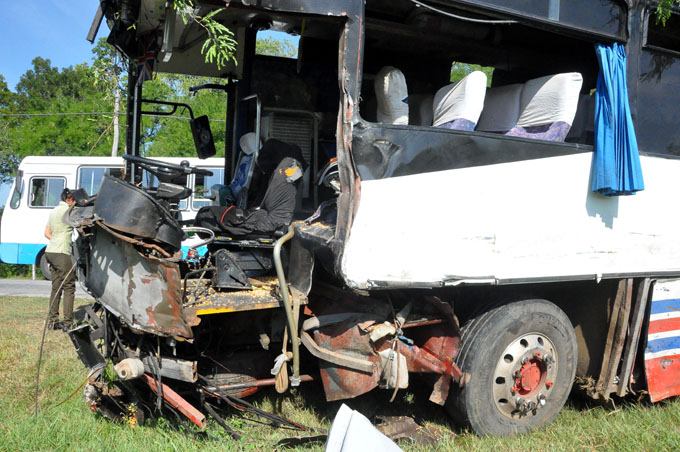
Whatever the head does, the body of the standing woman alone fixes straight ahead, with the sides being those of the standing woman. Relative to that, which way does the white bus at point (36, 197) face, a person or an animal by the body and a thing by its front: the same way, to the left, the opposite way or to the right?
the opposite way

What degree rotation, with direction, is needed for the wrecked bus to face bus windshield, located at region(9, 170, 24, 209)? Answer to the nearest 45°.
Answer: approximately 90° to its right

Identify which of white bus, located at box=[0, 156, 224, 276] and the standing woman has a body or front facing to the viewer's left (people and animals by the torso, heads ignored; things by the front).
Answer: the white bus

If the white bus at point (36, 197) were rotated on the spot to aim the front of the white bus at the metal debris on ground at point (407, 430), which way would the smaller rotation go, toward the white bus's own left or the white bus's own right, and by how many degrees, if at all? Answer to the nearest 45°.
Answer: approximately 90° to the white bus's own left

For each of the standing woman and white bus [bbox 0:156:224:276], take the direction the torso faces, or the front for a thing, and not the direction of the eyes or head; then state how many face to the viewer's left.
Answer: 1

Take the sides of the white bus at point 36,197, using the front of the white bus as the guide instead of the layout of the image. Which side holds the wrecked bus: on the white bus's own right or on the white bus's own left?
on the white bus's own left

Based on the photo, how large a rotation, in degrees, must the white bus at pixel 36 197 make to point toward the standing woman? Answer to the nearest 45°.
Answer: approximately 90° to its left

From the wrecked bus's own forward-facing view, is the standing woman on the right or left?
on its right

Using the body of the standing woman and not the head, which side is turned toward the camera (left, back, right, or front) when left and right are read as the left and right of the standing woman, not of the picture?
back

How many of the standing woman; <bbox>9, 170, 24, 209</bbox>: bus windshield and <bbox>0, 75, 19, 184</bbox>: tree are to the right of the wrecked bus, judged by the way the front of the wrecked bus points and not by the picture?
3

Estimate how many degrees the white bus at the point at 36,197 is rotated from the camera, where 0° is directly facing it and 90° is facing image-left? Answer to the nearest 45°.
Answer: approximately 90°

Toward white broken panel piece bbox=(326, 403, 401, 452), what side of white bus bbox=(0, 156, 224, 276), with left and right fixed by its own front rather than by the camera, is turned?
left
